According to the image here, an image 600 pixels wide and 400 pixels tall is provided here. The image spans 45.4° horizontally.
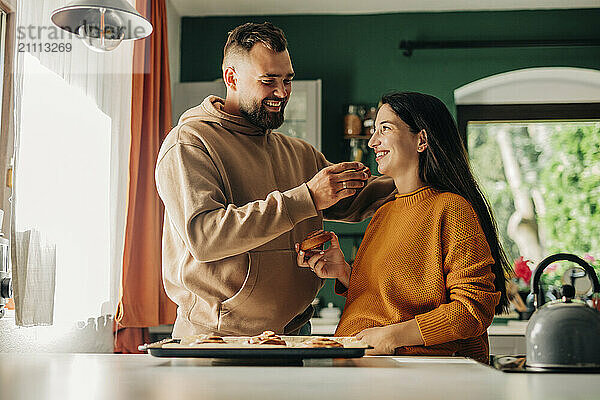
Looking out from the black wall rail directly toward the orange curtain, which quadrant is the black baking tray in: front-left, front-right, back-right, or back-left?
front-left

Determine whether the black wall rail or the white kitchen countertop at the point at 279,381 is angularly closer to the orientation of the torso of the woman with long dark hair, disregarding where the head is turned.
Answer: the white kitchen countertop

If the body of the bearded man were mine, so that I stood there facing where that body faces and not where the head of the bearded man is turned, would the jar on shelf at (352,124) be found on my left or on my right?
on my left

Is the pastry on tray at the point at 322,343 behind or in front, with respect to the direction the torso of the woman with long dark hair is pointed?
in front

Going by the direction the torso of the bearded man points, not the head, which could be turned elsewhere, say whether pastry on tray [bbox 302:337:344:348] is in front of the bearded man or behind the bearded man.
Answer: in front

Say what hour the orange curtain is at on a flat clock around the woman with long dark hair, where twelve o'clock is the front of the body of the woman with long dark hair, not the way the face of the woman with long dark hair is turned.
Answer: The orange curtain is roughly at 3 o'clock from the woman with long dark hair.

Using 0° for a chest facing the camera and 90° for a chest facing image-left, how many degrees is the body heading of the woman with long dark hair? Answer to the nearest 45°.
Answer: approximately 45°

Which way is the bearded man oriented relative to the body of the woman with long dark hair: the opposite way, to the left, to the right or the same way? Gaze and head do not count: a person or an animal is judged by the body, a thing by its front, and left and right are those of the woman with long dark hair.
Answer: to the left

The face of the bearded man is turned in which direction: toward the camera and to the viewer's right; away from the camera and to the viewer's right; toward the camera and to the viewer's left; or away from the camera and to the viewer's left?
toward the camera and to the viewer's right

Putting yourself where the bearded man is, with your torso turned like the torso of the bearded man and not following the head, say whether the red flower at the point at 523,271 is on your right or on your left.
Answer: on your left

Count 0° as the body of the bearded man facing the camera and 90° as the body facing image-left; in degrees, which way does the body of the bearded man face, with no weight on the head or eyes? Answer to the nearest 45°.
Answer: approximately 315°

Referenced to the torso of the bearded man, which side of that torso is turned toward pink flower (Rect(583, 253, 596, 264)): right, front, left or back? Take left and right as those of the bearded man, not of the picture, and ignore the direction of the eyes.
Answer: left

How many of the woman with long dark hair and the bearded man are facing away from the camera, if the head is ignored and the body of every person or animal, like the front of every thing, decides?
0

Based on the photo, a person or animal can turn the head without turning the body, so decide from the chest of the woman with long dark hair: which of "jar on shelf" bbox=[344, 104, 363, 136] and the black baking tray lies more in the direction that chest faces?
the black baking tray

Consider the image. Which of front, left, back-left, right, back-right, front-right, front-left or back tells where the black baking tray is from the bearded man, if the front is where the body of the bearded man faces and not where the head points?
front-right

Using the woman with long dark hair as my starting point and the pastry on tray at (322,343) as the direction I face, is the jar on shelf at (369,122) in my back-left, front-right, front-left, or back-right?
back-right
